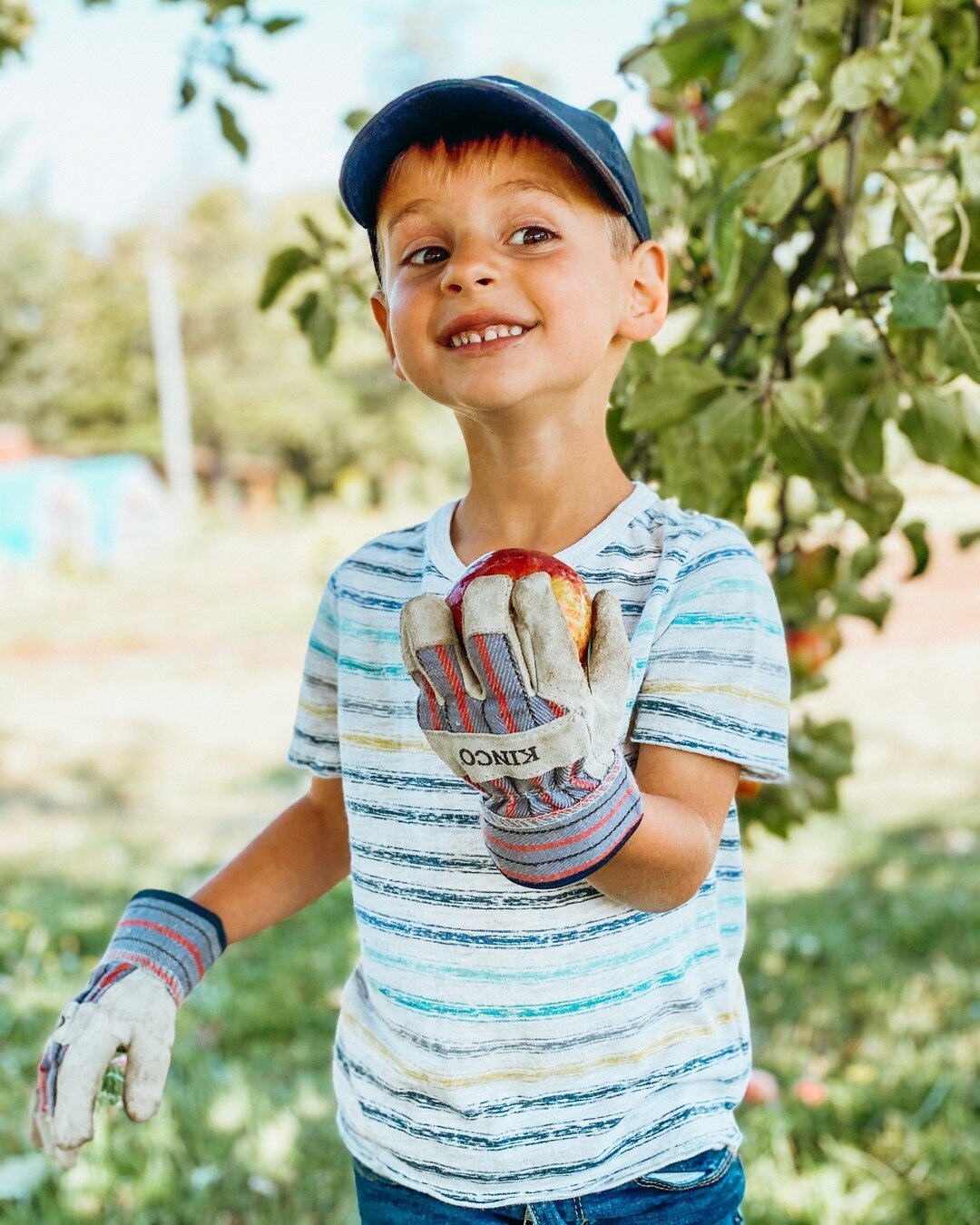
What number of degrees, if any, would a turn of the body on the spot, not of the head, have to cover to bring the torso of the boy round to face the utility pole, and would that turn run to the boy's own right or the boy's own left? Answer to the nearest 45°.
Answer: approximately 180°

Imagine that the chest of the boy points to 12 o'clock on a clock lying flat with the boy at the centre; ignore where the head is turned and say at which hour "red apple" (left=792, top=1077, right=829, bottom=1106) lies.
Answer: The red apple is roughly at 7 o'clock from the boy.

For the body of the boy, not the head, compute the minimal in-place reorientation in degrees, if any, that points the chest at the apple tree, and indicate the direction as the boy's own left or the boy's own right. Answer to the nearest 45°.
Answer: approximately 135° to the boy's own left

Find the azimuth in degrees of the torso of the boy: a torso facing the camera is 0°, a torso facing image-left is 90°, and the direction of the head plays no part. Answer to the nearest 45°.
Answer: approximately 0°
